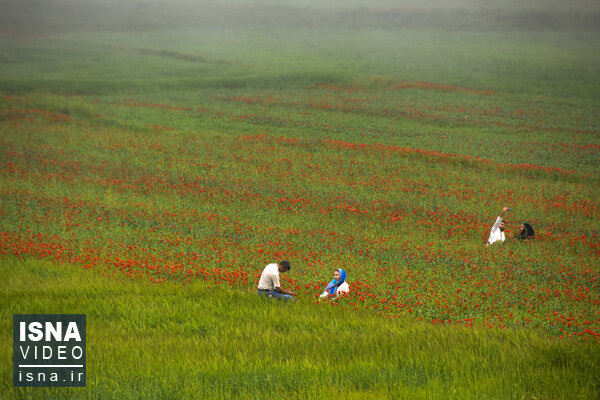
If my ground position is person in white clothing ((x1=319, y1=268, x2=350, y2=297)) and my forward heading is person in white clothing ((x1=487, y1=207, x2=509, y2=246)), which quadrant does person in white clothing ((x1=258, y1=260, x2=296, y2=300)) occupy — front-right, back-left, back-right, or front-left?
back-left

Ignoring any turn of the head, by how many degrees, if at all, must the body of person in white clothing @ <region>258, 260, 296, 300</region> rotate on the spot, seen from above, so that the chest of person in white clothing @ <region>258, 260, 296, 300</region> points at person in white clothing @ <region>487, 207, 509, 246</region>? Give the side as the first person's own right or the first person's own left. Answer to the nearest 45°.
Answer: approximately 45° to the first person's own left

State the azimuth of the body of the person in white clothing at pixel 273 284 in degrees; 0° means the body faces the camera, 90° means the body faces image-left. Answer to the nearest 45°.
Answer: approximately 270°
